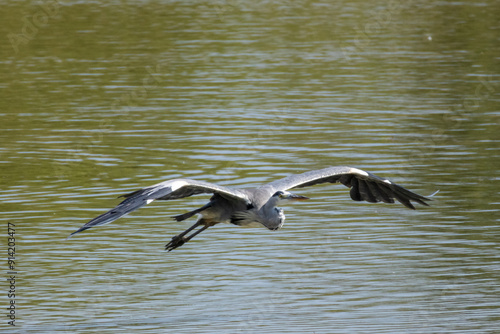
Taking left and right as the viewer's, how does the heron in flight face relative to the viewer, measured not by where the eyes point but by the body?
facing the viewer and to the right of the viewer
